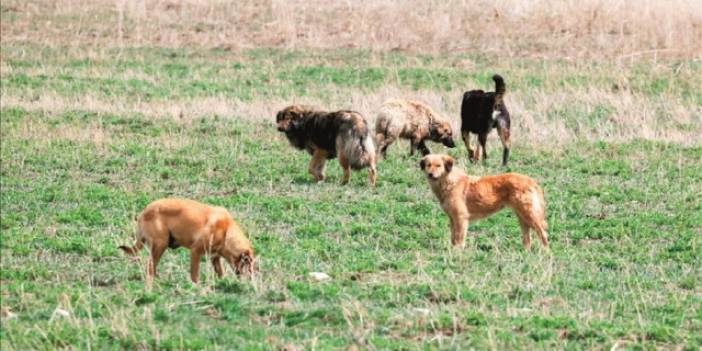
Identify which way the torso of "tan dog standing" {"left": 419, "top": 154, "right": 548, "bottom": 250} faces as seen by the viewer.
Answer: to the viewer's left

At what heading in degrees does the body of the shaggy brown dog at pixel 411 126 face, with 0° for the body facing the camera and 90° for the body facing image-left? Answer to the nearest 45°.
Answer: approximately 270°

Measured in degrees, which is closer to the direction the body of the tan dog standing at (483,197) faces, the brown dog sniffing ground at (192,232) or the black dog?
the brown dog sniffing ground

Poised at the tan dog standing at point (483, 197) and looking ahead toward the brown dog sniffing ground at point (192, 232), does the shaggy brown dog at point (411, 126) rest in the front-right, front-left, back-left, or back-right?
back-right

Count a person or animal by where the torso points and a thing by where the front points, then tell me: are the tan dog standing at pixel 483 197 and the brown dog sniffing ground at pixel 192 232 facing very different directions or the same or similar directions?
very different directions

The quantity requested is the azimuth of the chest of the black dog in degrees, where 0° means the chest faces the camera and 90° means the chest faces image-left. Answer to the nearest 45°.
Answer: approximately 135°

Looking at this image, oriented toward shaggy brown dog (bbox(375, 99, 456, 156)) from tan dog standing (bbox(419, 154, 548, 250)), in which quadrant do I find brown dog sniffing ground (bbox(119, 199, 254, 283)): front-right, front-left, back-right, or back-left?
back-left

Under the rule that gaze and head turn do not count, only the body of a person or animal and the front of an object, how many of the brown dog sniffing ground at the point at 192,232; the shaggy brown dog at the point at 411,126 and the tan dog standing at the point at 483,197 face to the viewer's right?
2

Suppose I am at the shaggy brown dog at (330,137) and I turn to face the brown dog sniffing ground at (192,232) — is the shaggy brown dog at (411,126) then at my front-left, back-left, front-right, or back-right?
back-left

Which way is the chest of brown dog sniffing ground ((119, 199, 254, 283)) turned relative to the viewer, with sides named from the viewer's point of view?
facing to the right of the viewer

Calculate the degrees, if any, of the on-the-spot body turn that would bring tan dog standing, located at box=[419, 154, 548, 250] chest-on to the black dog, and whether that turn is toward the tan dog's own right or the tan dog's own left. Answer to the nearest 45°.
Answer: approximately 90° to the tan dog's own right

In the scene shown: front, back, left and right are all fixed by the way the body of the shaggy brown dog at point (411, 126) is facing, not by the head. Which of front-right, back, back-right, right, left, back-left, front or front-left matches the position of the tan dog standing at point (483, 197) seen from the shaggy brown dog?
right
